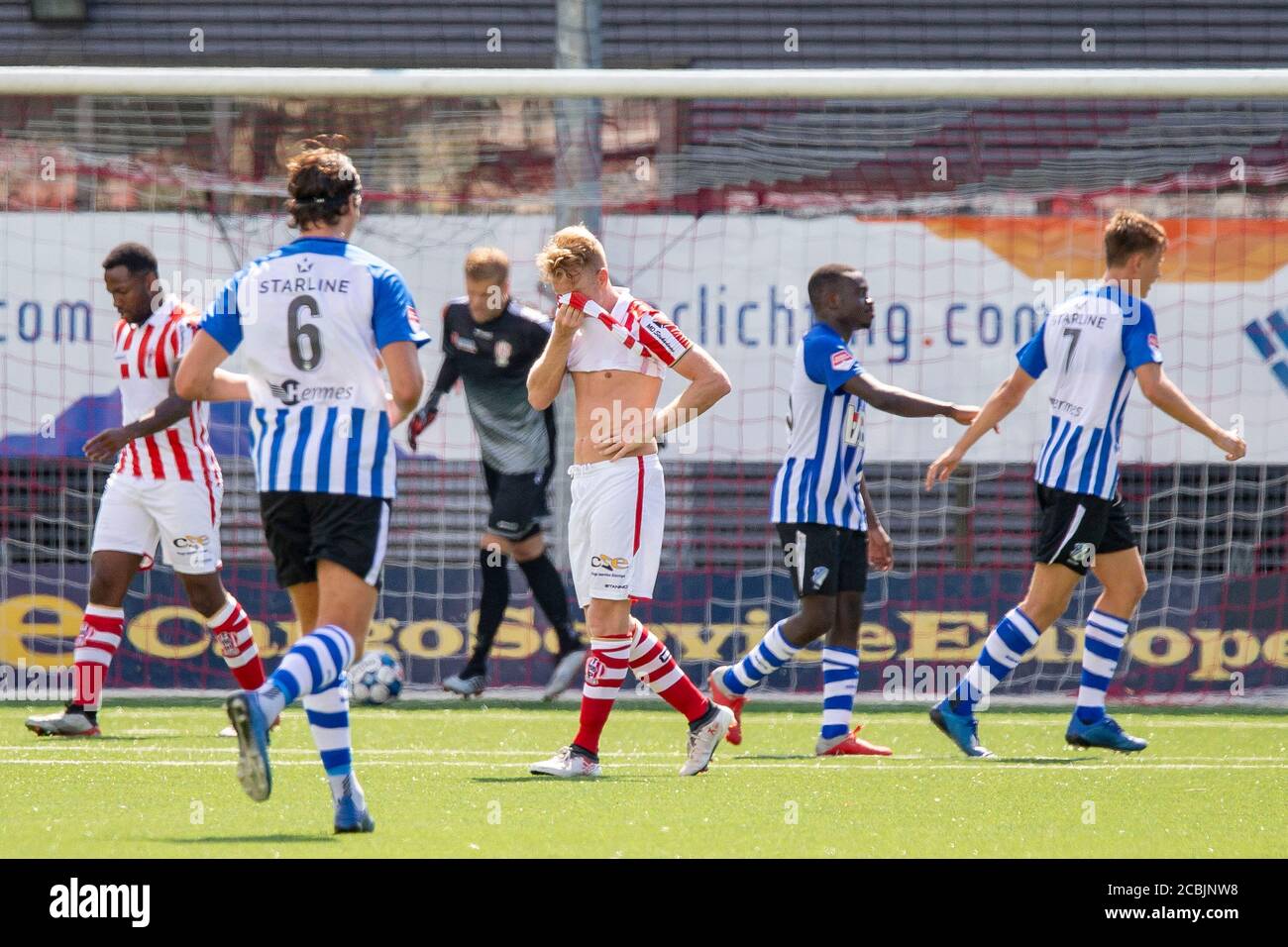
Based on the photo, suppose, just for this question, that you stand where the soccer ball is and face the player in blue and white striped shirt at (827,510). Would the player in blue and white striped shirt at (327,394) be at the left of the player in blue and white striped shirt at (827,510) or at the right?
right

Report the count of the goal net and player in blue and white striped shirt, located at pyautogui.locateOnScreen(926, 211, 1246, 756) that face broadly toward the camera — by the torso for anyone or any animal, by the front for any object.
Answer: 1

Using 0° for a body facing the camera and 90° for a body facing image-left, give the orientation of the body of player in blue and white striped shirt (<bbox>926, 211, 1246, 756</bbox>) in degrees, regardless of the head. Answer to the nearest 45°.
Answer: approximately 225°

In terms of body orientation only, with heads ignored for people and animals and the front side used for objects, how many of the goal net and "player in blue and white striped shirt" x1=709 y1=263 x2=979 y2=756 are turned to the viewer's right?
1

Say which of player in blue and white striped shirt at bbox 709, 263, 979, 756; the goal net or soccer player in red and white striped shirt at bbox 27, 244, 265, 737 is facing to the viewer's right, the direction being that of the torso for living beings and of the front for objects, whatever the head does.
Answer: the player in blue and white striped shirt

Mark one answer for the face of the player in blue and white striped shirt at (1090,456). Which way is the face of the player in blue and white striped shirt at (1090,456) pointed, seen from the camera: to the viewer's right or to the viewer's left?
to the viewer's right

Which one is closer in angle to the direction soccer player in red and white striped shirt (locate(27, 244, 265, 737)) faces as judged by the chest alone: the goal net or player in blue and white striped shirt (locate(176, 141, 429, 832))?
the player in blue and white striped shirt

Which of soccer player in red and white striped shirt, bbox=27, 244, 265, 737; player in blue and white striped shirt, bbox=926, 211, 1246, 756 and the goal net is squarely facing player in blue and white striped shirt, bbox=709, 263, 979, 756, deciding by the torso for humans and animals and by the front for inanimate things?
the goal net

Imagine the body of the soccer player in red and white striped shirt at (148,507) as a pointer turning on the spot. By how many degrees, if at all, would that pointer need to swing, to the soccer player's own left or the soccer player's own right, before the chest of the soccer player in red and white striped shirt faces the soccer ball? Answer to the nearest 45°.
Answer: approximately 180°

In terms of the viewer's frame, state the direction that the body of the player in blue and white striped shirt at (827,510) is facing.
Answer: to the viewer's right

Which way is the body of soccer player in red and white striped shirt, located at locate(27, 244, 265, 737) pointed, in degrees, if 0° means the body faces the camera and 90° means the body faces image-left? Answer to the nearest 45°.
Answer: approximately 45°
